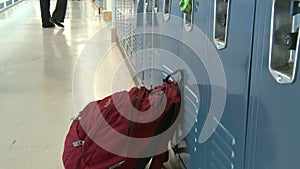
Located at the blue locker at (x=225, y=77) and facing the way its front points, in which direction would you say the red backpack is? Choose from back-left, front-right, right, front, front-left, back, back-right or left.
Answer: right

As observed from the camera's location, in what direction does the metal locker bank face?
facing the viewer and to the left of the viewer

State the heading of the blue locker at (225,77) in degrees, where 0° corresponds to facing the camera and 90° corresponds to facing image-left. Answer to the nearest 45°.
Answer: approximately 45°
